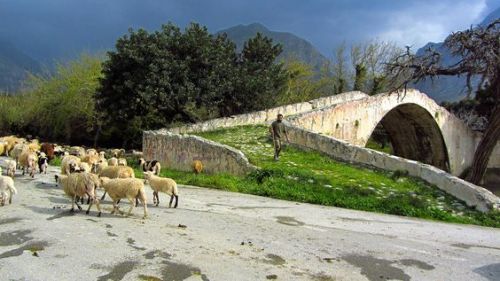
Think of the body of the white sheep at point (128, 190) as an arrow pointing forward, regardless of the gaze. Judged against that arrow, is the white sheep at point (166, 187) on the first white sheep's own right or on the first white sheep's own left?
on the first white sheep's own right

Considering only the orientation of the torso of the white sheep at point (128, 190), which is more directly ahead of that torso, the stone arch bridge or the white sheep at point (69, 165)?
the white sheep

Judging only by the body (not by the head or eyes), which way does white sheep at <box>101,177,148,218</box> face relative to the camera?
to the viewer's left

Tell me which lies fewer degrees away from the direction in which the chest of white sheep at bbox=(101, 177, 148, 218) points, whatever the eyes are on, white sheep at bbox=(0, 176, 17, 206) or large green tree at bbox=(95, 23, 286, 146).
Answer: the white sheep

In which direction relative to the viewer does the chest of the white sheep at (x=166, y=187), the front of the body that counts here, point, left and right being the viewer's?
facing to the left of the viewer

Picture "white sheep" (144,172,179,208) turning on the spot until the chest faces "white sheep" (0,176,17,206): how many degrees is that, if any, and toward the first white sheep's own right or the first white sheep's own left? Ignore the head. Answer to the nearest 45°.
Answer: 0° — it already faces it

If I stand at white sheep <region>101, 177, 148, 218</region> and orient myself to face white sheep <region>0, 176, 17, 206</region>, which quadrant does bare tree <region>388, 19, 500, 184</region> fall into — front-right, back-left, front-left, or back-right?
back-right

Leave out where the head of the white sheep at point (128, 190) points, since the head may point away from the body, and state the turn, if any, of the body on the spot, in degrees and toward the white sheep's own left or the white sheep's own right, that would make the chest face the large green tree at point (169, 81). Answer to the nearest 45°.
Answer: approximately 90° to the white sheep's own right

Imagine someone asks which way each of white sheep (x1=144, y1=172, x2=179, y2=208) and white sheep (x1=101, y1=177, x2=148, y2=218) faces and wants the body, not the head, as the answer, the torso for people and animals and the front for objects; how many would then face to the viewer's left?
2
